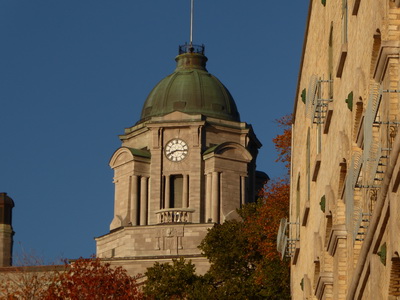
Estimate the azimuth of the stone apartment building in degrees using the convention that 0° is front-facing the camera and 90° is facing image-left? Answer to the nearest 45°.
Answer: approximately 90°
